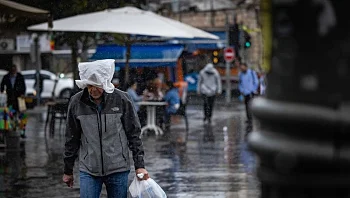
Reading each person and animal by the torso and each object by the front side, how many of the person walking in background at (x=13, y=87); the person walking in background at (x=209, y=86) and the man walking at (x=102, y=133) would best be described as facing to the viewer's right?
0

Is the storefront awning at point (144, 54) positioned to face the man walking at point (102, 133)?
yes

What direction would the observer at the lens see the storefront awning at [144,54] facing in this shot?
facing the viewer

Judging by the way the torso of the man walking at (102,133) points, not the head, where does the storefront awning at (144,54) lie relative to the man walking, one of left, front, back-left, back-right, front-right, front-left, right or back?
back

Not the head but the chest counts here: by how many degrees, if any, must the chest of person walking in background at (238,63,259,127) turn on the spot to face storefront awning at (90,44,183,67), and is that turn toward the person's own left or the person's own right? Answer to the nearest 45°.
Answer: approximately 90° to the person's own right

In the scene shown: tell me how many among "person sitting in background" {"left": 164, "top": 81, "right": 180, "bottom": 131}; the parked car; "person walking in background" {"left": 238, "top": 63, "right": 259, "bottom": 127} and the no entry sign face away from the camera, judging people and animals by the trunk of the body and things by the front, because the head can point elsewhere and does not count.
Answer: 0

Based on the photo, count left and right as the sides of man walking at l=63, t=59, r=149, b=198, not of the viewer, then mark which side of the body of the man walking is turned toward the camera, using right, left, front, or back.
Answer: front

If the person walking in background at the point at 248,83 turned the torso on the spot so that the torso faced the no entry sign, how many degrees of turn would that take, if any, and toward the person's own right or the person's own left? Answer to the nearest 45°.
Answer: approximately 135° to the person's own right
